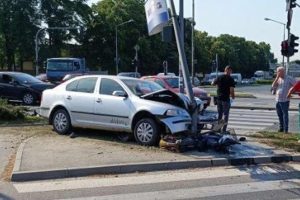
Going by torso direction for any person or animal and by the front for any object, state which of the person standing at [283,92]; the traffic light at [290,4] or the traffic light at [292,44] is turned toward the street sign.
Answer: the person standing

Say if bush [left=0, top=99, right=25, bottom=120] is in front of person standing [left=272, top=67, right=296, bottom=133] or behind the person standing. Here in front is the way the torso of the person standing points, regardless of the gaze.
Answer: in front

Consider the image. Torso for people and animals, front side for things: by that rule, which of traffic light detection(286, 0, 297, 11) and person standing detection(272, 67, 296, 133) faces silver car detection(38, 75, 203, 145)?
the person standing

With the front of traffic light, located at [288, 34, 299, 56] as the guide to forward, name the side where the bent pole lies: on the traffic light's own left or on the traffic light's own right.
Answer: on the traffic light's own right

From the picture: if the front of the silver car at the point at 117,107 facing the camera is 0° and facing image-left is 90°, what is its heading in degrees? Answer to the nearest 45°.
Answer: approximately 315°

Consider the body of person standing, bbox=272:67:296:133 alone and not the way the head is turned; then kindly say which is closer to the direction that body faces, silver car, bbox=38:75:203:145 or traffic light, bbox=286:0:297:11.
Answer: the silver car
